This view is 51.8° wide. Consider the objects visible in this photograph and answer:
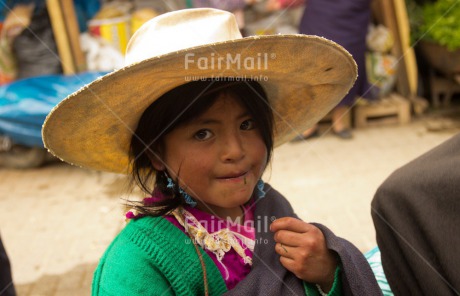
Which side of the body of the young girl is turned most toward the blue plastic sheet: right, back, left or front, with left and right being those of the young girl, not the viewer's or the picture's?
back

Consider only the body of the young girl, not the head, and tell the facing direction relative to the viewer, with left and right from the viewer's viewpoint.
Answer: facing the viewer and to the right of the viewer

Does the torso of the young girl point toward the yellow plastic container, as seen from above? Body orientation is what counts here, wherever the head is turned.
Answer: no
